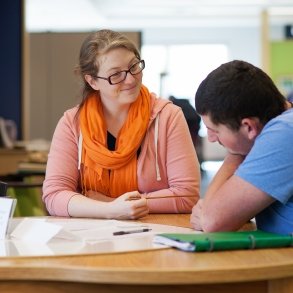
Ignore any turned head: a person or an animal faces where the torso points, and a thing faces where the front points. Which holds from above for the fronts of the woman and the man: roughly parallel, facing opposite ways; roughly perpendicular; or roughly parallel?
roughly perpendicular

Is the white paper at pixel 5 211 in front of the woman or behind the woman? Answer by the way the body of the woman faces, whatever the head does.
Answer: in front

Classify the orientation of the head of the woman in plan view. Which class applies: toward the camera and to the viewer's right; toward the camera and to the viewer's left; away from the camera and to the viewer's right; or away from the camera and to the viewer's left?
toward the camera and to the viewer's right

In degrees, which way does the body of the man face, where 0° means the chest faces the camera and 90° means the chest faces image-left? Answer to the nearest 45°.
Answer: approximately 90°

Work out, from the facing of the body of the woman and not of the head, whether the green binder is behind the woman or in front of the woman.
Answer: in front

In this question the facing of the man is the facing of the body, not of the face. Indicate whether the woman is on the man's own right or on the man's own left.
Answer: on the man's own right

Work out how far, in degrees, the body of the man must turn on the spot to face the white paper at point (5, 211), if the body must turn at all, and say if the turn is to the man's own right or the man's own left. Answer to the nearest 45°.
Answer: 0° — they already face it

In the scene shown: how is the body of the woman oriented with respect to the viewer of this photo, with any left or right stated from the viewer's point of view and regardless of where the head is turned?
facing the viewer

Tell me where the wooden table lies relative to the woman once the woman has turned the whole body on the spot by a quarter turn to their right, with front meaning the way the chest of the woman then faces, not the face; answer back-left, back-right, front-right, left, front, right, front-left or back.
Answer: left

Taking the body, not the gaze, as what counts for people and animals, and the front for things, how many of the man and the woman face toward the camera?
1
